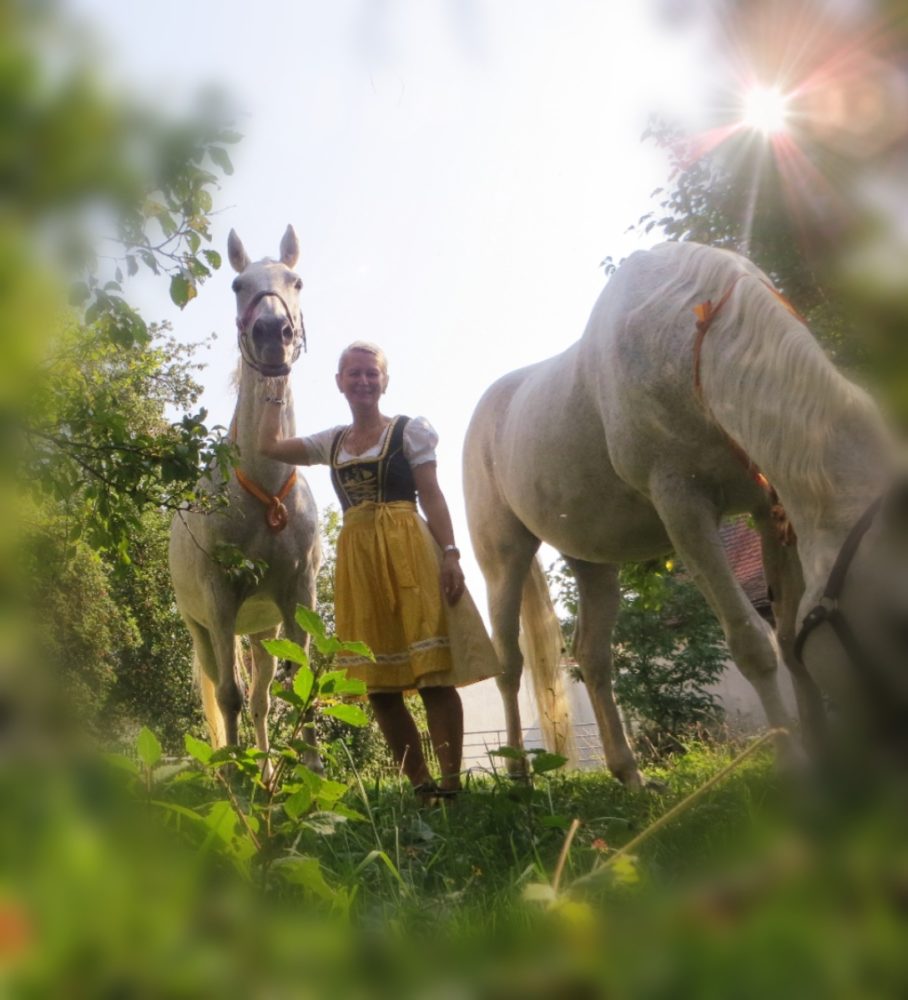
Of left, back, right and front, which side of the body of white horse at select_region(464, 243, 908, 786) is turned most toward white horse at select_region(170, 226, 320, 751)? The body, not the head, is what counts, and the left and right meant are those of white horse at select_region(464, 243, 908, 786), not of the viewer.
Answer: back

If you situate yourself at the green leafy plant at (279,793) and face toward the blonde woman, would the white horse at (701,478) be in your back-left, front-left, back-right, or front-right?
front-right

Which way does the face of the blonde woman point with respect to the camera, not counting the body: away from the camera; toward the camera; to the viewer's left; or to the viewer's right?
toward the camera

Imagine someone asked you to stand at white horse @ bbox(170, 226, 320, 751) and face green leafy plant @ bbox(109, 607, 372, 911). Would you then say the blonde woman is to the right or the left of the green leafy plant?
left

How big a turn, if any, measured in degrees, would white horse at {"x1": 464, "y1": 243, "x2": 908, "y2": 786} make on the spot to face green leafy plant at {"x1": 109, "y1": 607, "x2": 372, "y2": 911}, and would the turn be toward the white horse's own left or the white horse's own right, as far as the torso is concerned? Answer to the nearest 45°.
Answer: approximately 90° to the white horse's own right

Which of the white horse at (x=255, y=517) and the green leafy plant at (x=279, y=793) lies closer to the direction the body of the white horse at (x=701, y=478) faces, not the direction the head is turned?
the green leafy plant

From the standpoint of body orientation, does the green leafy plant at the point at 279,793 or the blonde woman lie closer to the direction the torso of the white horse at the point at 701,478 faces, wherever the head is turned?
the green leafy plant

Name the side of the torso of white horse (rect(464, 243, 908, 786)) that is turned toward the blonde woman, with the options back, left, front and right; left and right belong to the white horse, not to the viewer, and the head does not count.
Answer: back
